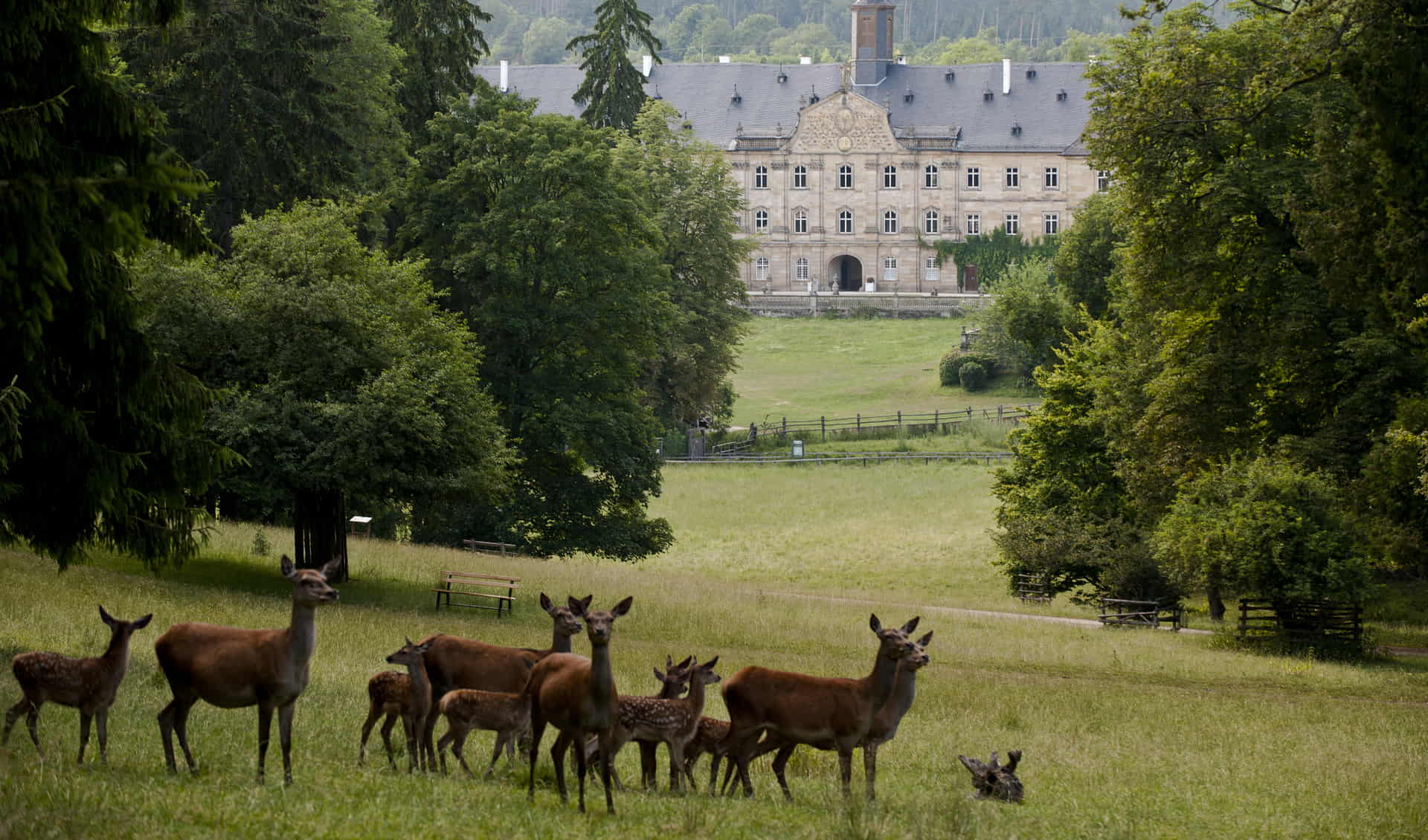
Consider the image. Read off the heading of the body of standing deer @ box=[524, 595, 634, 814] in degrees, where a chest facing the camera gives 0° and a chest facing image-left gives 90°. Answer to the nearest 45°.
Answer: approximately 315°

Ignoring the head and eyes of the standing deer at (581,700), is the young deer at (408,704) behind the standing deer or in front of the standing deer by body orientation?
behind

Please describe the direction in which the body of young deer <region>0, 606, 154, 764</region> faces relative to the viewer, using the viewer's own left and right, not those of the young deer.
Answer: facing to the right of the viewer

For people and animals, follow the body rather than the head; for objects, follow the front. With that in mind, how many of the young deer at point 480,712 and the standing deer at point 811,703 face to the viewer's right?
2

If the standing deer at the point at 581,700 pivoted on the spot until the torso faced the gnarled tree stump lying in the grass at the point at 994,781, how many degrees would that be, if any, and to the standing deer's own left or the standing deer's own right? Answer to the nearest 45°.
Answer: approximately 90° to the standing deer's own left

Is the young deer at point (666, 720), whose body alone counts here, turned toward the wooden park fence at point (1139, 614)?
no

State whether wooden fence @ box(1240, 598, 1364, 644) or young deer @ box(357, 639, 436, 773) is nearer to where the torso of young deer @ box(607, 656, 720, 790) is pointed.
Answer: the wooden fence

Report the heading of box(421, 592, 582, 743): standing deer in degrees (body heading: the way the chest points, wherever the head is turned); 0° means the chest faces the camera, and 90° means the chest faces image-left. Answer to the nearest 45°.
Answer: approximately 270°

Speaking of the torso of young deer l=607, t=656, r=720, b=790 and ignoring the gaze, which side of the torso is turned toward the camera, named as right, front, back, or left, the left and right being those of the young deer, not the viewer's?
right

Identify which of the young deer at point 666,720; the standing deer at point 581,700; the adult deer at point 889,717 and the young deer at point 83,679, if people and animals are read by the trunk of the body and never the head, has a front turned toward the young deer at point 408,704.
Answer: the young deer at point 83,679

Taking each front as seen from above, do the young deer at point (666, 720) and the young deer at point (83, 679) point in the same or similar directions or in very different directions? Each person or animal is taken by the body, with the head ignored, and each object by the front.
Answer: same or similar directions

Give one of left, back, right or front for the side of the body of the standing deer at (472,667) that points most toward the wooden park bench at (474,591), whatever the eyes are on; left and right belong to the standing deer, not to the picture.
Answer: left

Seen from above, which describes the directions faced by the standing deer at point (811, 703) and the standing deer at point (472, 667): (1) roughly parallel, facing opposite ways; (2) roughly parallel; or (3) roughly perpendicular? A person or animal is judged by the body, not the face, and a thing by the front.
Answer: roughly parallel

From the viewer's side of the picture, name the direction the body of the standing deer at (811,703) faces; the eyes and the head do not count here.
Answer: to the viewer's right

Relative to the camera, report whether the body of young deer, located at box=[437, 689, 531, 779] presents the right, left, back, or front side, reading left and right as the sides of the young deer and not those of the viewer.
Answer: right

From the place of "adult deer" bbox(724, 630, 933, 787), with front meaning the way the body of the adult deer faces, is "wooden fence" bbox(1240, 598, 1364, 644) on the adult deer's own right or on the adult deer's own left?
on the adult deer's own left

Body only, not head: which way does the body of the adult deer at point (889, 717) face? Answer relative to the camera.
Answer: to the viewer's right

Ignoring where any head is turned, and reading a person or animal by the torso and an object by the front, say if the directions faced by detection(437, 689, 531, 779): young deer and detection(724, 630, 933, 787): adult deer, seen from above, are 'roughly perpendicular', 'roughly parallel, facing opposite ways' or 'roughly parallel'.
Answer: roughly parallel

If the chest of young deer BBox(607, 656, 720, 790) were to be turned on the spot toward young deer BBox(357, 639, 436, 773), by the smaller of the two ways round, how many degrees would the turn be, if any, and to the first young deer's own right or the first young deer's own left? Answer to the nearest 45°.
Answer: approximately 180°

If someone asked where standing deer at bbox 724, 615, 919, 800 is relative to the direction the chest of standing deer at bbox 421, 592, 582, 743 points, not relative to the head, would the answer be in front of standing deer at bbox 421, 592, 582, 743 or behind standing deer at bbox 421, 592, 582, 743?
in front

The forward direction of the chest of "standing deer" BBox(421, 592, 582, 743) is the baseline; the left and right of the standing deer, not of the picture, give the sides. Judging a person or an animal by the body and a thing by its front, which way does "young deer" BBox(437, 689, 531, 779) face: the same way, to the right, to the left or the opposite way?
the same way
